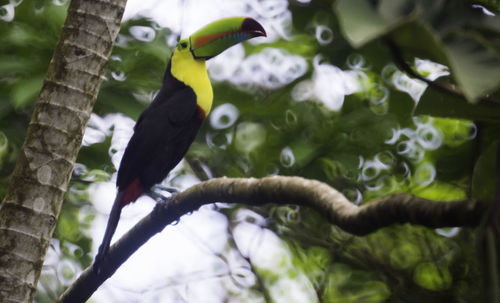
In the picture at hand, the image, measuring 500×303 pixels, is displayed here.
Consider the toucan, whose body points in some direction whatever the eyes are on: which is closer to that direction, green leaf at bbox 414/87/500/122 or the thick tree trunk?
the green leaf

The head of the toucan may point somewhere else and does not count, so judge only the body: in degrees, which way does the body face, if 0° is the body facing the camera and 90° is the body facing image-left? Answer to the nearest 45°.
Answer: approximately 270°

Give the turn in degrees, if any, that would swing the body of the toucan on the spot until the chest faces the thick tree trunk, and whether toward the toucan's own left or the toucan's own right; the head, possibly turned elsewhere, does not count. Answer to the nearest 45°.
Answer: approximately 135° to the toucan's own right
